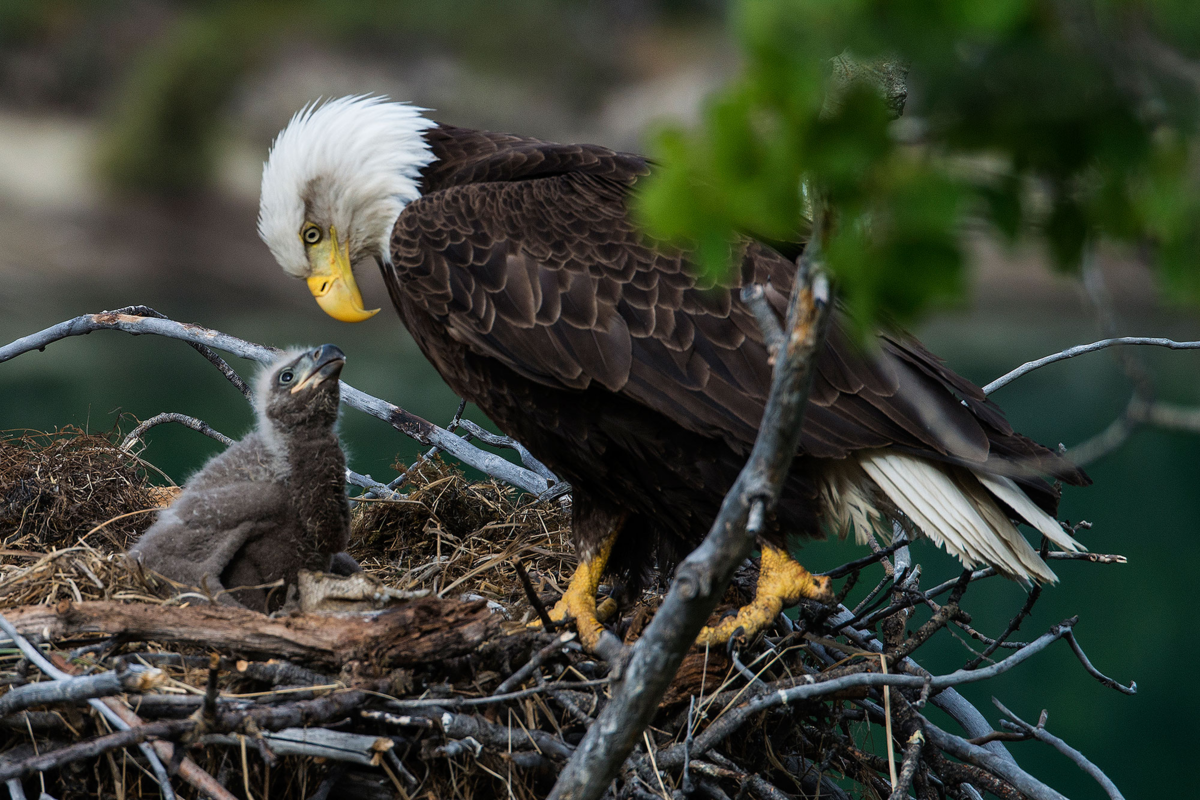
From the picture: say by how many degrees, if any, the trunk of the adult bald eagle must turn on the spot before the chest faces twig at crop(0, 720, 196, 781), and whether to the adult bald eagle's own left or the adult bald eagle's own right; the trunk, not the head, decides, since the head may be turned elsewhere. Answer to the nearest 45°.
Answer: approximately 45° to the adult bald eagle's own left

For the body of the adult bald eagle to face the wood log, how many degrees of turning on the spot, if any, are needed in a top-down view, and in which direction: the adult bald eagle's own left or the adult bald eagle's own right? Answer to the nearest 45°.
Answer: approximately 45° to the adult bald eagle's own left

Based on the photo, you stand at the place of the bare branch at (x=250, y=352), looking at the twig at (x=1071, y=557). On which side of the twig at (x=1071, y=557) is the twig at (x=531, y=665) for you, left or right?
right

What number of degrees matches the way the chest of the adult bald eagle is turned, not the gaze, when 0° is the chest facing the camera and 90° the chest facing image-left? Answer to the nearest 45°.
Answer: approximately 90°

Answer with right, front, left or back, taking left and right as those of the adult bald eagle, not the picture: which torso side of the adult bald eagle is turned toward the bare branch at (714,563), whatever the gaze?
left

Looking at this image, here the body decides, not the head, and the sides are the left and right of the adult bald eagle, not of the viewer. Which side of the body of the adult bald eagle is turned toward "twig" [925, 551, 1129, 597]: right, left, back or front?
back

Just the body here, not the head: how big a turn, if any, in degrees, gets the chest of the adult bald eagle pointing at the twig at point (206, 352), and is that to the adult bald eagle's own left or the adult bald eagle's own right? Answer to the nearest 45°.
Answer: approximately 45° to the adult bald eagle's own right

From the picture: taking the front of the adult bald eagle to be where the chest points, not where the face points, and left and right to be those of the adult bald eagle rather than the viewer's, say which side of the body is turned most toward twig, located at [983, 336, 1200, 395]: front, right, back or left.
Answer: back

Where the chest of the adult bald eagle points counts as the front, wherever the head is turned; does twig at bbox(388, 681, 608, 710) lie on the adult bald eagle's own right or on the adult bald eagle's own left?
on the adult bald eagle's own left
